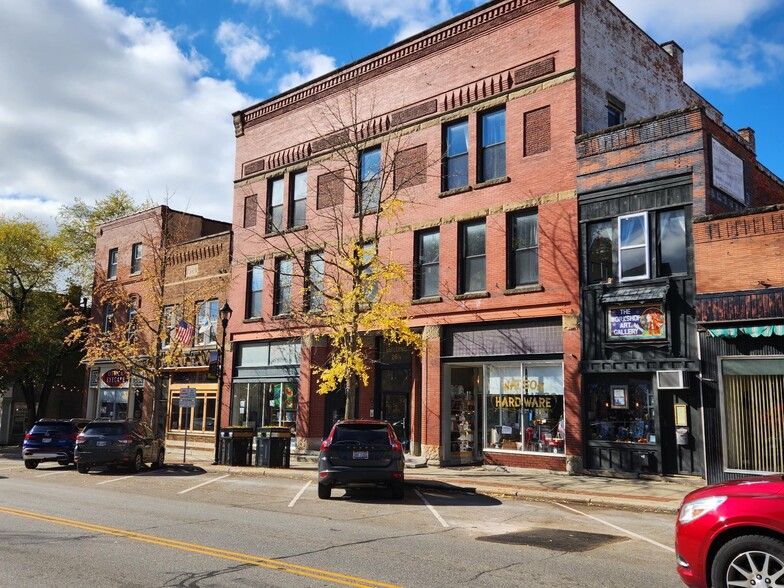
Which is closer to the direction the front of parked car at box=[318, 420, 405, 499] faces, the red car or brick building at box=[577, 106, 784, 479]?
the brick building

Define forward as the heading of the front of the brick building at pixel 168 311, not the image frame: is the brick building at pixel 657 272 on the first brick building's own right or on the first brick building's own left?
on the first brick building's own left

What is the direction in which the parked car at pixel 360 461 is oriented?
away from the camera

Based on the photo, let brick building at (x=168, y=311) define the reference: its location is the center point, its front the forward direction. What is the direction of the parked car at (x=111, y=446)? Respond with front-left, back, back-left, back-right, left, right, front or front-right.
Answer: front-left

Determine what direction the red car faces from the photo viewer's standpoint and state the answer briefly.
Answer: facing to the left of the viewer

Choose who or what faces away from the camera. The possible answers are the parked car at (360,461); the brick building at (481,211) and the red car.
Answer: the parked car

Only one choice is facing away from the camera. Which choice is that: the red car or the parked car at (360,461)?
the parked car

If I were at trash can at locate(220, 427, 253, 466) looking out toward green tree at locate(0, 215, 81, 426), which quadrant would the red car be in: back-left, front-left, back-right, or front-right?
back-left

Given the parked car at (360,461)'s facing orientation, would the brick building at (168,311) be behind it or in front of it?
in front

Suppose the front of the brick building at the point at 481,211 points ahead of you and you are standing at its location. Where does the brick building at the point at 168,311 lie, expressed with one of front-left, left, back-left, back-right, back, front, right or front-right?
right

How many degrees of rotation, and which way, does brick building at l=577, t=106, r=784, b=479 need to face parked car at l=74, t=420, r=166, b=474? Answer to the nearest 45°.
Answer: approximately 45° to its right

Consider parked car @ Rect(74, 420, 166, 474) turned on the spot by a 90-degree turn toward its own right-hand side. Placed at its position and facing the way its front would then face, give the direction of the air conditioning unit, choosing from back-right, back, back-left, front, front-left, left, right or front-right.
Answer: front

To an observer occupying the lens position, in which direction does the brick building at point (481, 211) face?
facing the viewer and to the left of the viewer

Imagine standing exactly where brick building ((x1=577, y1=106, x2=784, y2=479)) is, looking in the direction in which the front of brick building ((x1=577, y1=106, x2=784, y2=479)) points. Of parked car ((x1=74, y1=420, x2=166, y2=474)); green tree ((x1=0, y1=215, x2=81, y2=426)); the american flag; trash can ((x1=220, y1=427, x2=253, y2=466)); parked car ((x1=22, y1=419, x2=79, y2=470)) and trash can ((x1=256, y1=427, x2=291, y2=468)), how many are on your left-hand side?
0

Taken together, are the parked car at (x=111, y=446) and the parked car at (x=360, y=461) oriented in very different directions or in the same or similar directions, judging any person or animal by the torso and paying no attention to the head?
same or similar directions

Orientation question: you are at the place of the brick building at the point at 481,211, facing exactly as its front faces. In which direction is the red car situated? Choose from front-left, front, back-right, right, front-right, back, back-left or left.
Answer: front-left

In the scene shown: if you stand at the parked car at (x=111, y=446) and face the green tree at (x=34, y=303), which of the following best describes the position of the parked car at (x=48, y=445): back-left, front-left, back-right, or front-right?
front-left

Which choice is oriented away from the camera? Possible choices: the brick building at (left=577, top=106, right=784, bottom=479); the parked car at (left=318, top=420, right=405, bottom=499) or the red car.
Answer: the parked car
